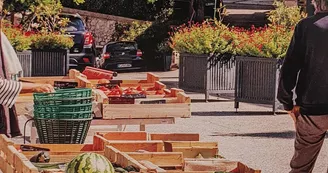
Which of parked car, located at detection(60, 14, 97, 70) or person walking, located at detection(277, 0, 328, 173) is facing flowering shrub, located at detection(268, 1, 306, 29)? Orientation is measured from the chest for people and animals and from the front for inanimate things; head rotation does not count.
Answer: the person walking

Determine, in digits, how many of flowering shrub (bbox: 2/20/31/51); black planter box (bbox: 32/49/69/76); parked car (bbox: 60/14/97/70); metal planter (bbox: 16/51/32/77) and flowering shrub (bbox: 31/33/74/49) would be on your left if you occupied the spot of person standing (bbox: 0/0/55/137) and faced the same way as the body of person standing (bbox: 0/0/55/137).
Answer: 5

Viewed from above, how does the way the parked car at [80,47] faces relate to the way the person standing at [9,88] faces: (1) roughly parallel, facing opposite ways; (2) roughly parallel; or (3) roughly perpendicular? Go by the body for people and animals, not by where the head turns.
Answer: roughly perpendicular

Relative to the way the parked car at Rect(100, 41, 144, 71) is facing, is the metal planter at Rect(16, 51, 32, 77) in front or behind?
behind

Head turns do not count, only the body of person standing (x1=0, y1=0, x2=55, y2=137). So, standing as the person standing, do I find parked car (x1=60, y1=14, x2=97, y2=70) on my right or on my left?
on my left

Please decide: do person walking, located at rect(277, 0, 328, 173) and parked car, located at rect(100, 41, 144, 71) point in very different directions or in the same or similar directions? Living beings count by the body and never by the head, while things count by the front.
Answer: same or similar directions

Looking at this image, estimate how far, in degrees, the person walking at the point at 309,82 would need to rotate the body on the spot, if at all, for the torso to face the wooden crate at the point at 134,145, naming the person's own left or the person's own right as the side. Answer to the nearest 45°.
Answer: approximately 90° to the person's own left

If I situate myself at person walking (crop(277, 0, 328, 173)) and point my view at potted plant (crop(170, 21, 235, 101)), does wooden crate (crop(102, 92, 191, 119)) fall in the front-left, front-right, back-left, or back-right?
front-left

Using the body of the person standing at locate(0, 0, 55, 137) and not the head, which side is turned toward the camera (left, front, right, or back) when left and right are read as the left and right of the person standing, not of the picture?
right

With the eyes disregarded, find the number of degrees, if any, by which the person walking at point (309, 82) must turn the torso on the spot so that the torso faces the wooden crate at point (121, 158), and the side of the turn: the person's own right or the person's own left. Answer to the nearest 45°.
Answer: approximately 135° to the person's own left

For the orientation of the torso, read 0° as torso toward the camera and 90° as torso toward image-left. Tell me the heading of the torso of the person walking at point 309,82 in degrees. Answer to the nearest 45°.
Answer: approximately 180°
